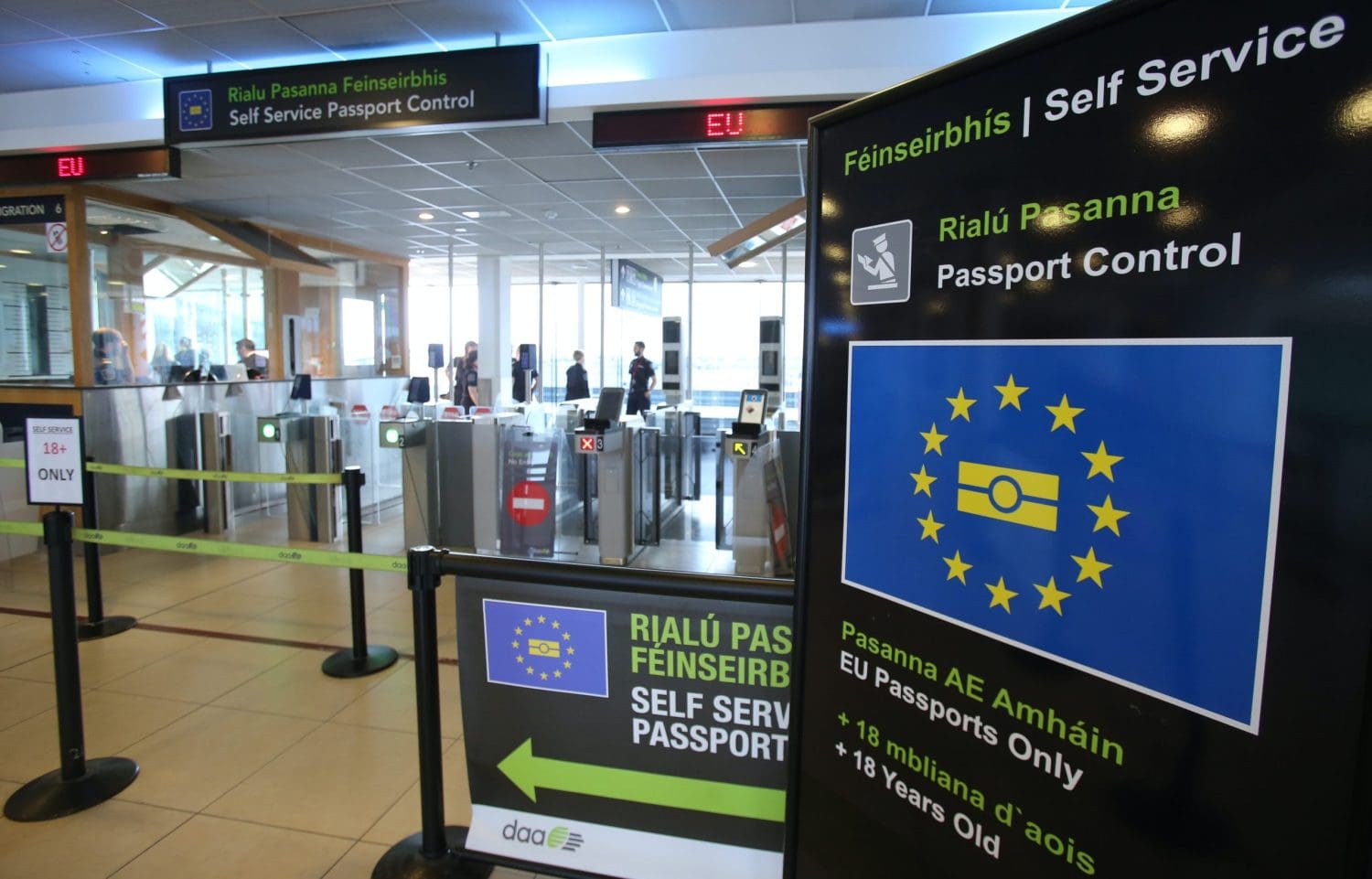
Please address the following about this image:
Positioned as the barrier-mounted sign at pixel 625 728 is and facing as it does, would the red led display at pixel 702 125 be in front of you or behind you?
behind

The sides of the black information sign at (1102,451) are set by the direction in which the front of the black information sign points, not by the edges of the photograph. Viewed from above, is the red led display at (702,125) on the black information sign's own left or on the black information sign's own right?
on the black information sign's own right

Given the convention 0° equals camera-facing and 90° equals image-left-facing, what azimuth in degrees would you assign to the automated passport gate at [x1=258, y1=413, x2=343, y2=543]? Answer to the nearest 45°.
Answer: approximately 0°

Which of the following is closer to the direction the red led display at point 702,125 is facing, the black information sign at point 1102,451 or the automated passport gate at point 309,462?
the black information sign

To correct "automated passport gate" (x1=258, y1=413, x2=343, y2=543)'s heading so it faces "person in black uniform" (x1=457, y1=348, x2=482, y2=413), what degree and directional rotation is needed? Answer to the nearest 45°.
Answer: approximately 135° to its left

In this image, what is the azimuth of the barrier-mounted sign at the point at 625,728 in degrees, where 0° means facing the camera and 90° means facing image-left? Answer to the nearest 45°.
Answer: approximately 0°

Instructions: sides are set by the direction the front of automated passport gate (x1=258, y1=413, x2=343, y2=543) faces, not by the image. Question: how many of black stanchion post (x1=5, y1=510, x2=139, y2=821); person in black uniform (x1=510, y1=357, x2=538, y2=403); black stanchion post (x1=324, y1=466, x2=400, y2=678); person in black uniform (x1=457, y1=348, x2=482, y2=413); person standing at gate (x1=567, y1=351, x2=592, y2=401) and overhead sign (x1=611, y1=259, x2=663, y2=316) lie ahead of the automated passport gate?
2

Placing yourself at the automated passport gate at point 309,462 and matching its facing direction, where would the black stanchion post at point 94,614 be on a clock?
The black stanchion post is roughly at 1 o'clock from the automated passport gate.

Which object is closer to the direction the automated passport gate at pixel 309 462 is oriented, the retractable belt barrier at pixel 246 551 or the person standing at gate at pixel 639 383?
the retractable belt barrier

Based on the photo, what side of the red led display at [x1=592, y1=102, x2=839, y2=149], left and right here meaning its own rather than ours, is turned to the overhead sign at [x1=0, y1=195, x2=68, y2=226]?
right

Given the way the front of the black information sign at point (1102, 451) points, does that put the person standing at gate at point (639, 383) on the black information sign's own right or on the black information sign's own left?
on the black information sign's own right

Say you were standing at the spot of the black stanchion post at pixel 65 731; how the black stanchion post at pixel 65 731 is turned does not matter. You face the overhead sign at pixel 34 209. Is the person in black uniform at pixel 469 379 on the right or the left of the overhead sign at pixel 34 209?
right

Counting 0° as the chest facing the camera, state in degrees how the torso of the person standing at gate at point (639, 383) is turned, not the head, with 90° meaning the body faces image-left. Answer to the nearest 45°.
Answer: approximately 45°
